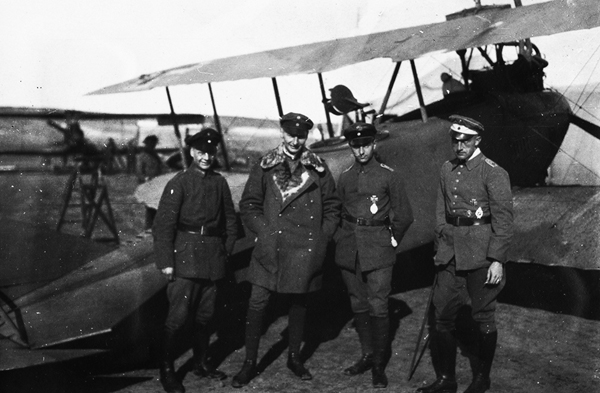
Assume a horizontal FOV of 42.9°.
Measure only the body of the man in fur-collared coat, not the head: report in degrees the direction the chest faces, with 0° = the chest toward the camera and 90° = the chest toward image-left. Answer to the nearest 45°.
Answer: approximately 0°

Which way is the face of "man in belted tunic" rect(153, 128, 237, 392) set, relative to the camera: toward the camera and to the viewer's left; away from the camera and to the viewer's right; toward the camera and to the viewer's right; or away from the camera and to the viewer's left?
toward the camera and to the viewer's right

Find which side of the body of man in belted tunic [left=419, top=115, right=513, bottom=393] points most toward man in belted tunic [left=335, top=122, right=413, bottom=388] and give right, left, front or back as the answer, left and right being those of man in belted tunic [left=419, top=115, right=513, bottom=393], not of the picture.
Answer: right

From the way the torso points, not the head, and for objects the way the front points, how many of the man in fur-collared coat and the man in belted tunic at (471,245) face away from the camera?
0

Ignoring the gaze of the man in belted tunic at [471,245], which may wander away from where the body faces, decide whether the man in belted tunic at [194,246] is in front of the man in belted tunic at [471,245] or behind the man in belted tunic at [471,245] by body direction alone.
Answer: in front

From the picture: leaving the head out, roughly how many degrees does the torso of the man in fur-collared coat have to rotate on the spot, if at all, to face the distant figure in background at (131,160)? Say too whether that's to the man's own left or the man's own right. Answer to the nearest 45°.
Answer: approximately 180°

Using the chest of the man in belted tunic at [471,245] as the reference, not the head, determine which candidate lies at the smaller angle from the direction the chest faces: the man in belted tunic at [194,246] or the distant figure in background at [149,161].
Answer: the man in belted tunic

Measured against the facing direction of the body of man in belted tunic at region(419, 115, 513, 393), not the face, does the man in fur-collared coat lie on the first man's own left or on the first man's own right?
on the first man's own right

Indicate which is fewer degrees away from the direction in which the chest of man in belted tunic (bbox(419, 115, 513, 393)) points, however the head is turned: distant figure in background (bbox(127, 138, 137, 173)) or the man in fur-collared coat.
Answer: the man in fur-collared coat

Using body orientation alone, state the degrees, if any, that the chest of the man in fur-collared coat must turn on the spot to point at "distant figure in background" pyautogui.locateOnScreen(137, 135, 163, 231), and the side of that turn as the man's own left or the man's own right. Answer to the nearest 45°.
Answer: approximately 180°

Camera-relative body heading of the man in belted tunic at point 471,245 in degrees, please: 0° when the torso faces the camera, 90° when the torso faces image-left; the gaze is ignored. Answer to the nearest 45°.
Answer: approximately 45°

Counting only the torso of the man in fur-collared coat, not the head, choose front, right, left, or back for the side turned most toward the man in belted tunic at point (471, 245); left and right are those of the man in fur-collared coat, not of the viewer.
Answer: left
